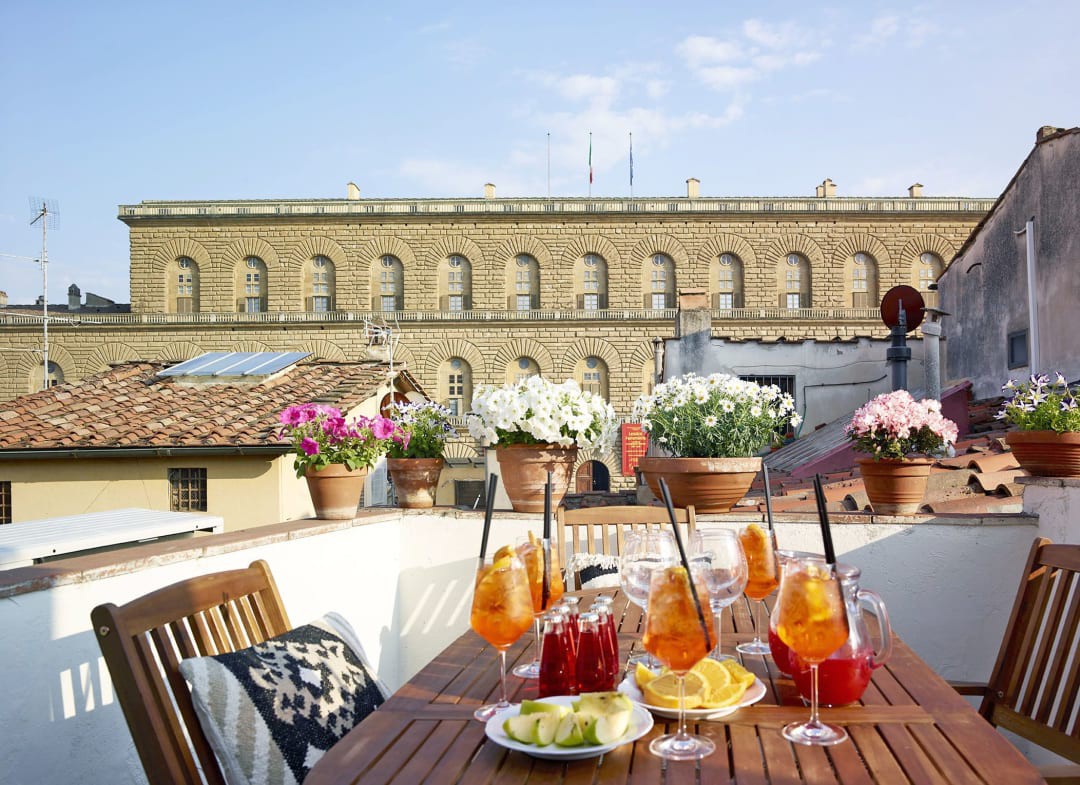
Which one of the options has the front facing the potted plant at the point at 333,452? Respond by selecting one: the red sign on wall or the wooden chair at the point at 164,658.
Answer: the red sign on wall

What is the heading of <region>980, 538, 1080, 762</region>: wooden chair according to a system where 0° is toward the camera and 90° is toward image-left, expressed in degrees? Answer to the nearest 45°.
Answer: approximately 45°

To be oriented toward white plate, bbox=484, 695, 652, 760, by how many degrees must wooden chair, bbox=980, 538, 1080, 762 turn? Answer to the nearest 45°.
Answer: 0° — it already faces it

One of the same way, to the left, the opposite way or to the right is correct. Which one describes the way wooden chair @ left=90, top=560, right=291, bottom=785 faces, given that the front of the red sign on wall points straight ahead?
to the left

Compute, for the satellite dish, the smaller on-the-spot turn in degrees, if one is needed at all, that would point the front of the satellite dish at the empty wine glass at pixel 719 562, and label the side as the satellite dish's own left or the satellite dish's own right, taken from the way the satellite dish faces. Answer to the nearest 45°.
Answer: approximately 180°
